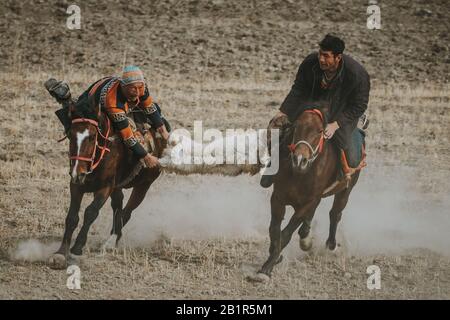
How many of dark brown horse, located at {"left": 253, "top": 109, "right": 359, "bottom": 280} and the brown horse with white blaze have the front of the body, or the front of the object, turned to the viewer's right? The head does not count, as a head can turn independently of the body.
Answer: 0

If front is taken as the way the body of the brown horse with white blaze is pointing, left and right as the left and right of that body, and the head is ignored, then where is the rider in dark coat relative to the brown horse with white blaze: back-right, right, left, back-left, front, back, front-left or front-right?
back-left

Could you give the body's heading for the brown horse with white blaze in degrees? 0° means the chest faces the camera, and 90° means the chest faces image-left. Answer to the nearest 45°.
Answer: approximately 45°

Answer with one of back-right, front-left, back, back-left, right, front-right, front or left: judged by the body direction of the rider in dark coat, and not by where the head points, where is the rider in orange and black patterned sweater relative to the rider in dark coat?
front-right

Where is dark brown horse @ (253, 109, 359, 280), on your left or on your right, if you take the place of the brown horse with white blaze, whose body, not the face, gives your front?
on your left

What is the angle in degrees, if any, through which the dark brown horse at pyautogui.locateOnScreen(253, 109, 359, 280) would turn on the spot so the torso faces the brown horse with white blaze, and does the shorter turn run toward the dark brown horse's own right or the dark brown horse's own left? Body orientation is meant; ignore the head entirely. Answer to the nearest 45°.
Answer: approximately 45° to the dark brown horse's own right

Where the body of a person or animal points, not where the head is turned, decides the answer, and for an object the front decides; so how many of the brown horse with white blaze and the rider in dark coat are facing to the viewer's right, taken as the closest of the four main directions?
0

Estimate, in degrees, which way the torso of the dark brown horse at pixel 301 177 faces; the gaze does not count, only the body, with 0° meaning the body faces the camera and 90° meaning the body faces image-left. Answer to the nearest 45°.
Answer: approximately 45°
